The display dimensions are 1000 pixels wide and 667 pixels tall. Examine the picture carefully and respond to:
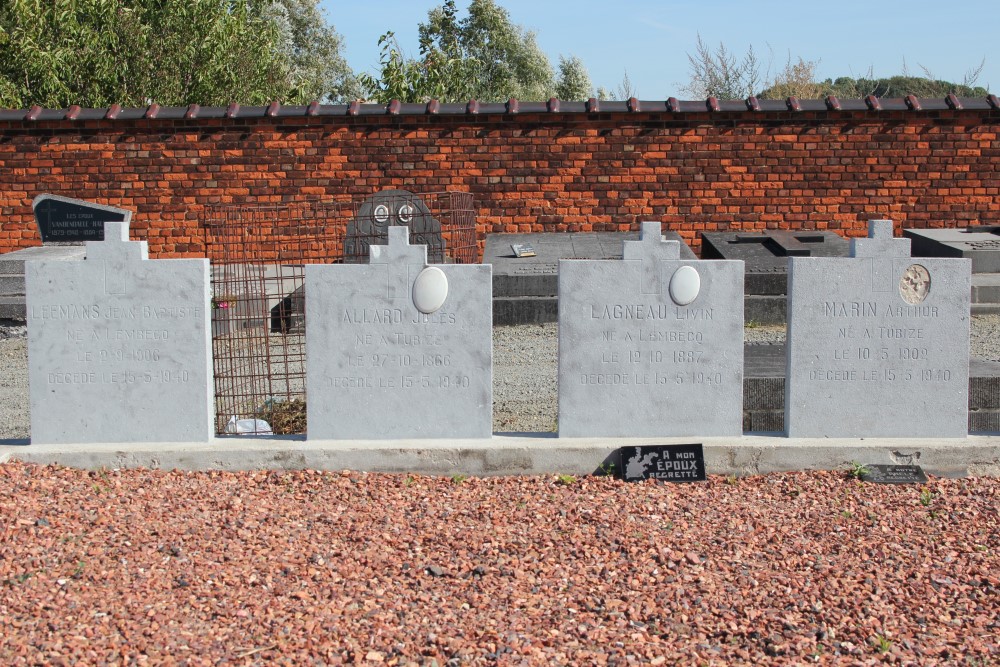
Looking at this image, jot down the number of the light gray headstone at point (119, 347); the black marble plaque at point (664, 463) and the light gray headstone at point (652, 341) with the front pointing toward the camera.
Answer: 3

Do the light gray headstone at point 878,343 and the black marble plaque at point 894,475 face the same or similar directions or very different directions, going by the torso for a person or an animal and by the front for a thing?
same or similar directions

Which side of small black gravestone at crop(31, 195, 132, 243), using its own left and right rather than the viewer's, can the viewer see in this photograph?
front

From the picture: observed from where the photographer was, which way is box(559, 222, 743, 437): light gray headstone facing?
facing the viewer

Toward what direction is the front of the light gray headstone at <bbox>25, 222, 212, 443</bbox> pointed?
toward the camera

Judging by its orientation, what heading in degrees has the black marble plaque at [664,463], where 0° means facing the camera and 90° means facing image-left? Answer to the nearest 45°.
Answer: approximately 0°

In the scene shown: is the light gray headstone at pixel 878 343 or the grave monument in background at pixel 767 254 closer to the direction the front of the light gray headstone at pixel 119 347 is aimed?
the light gray headstone

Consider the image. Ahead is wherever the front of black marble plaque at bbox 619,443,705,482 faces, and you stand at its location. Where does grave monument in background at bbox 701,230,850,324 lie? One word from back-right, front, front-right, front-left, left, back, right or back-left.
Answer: back

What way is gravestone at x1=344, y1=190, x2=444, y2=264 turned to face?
toward the camera

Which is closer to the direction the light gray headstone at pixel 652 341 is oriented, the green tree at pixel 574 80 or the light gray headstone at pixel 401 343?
the light gray headstone

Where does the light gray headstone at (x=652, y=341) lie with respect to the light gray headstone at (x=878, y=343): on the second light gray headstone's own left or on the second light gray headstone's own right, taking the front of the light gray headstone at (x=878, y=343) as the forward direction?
on the second light gray headstone's own right

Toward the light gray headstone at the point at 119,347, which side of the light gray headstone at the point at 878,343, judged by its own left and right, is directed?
right

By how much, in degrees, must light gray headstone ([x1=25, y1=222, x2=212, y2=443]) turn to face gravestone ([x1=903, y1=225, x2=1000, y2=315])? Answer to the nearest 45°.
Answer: approximately 90° to its left
